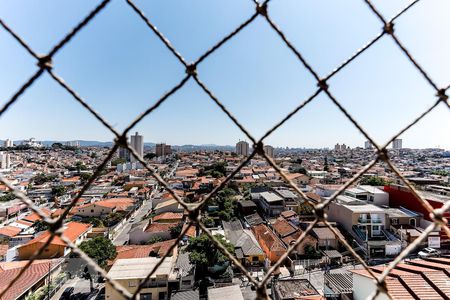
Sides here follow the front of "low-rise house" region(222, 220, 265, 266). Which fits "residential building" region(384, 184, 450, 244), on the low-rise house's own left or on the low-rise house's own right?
on the low-rise house's own left

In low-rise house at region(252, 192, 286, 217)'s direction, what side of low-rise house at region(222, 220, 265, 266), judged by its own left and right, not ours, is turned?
back

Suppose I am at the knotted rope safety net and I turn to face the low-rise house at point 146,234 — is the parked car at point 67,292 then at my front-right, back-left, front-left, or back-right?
front-left

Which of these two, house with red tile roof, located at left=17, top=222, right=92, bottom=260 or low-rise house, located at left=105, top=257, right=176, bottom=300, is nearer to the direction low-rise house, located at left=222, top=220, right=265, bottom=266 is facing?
the low-rise house

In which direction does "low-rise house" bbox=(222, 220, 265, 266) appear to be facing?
toward the camera

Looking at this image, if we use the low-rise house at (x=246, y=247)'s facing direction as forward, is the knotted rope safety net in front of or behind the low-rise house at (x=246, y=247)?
in front

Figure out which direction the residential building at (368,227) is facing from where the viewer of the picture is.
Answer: facing the viewer and to the right of the viewer

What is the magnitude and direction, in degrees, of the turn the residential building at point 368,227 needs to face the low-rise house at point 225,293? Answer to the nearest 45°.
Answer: approximately 90° to its right

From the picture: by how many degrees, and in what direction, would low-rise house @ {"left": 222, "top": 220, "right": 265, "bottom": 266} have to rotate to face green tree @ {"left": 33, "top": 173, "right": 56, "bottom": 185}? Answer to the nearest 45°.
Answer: approximately 135° to its right

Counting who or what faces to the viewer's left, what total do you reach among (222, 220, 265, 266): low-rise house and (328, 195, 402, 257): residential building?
0

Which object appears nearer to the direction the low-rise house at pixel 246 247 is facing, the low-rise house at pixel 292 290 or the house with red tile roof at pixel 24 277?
the low-rise house

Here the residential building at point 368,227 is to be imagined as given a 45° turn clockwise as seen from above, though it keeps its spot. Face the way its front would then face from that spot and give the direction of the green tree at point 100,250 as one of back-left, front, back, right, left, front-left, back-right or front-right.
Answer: front-right

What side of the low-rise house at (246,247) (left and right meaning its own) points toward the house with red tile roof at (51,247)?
right

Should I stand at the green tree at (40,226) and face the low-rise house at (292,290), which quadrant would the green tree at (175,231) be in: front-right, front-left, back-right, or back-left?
front-left
